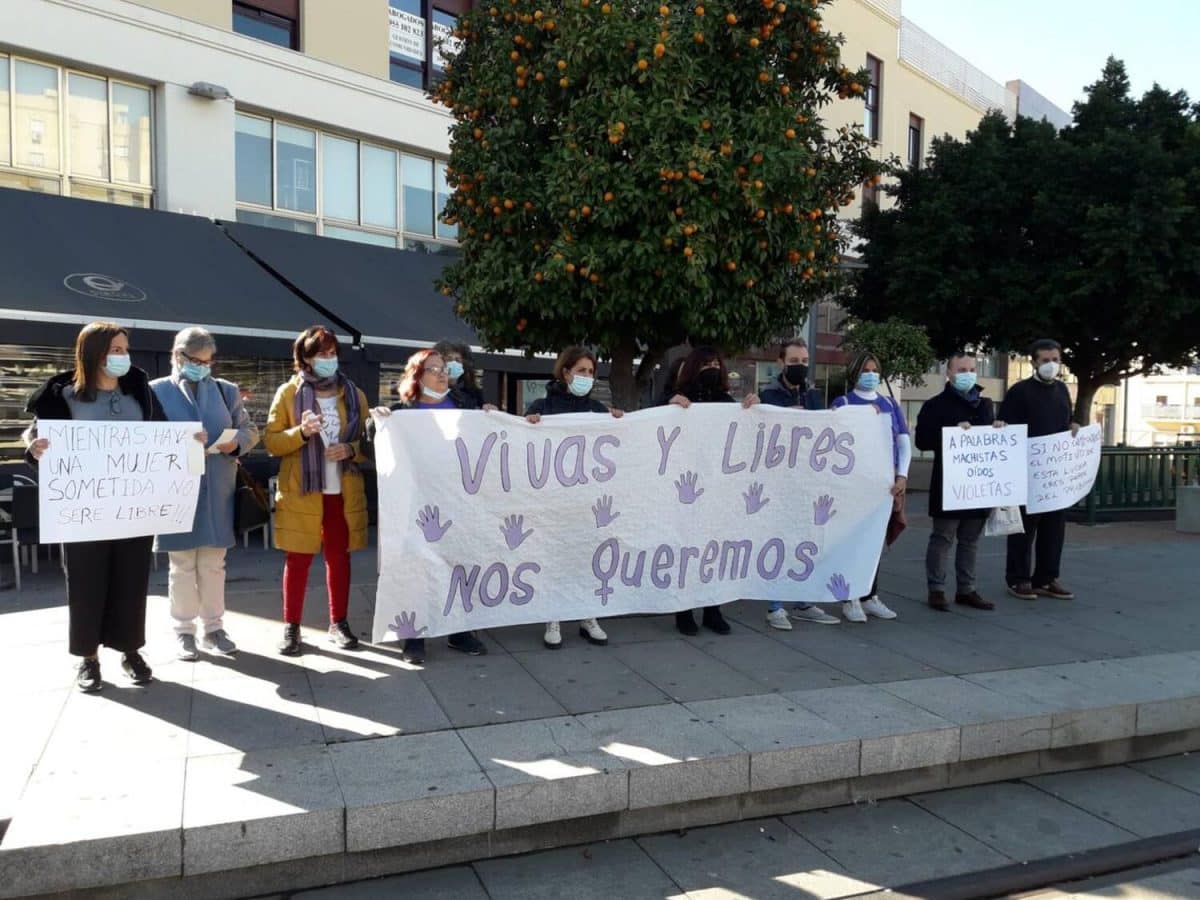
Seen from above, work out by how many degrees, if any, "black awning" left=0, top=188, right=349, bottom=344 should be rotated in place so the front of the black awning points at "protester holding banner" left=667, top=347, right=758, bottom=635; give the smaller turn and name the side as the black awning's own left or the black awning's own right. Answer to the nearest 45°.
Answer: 0° — it already faces them

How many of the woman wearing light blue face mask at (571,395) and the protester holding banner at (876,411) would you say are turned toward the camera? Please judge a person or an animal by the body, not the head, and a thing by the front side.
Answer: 2

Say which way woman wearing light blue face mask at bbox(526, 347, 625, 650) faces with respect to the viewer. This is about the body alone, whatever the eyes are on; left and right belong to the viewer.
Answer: facing the viewer

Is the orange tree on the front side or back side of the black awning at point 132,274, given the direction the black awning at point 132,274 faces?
on the front side

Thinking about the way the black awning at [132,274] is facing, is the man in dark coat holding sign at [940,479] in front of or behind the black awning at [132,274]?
in front

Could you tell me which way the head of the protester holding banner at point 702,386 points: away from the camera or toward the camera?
toward the camera

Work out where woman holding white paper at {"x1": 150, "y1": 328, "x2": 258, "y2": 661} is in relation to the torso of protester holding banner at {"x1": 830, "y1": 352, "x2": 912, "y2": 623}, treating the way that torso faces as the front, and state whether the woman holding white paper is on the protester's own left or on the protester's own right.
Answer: on the protester's own right

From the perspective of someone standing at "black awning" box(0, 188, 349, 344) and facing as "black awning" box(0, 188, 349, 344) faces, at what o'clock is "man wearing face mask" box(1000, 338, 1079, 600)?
The man wearing face mask is roughly at 12 o'clock from the black awning.

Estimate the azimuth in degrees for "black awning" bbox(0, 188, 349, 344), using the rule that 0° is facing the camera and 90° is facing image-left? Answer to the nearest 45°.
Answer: approximately 315°

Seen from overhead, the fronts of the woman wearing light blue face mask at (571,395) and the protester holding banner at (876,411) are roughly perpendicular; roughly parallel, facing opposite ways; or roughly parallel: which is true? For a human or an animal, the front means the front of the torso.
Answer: roughly parallel

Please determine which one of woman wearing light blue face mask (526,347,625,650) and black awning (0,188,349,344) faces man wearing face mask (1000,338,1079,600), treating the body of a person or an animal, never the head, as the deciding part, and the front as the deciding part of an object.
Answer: the black awning

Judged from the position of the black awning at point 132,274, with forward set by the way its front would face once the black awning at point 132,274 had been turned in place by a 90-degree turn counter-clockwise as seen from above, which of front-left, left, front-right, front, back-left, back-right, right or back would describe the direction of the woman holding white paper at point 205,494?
back-right

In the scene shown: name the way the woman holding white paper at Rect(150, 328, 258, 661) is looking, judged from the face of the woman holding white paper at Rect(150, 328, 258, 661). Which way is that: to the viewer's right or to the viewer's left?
to the viewer's right
